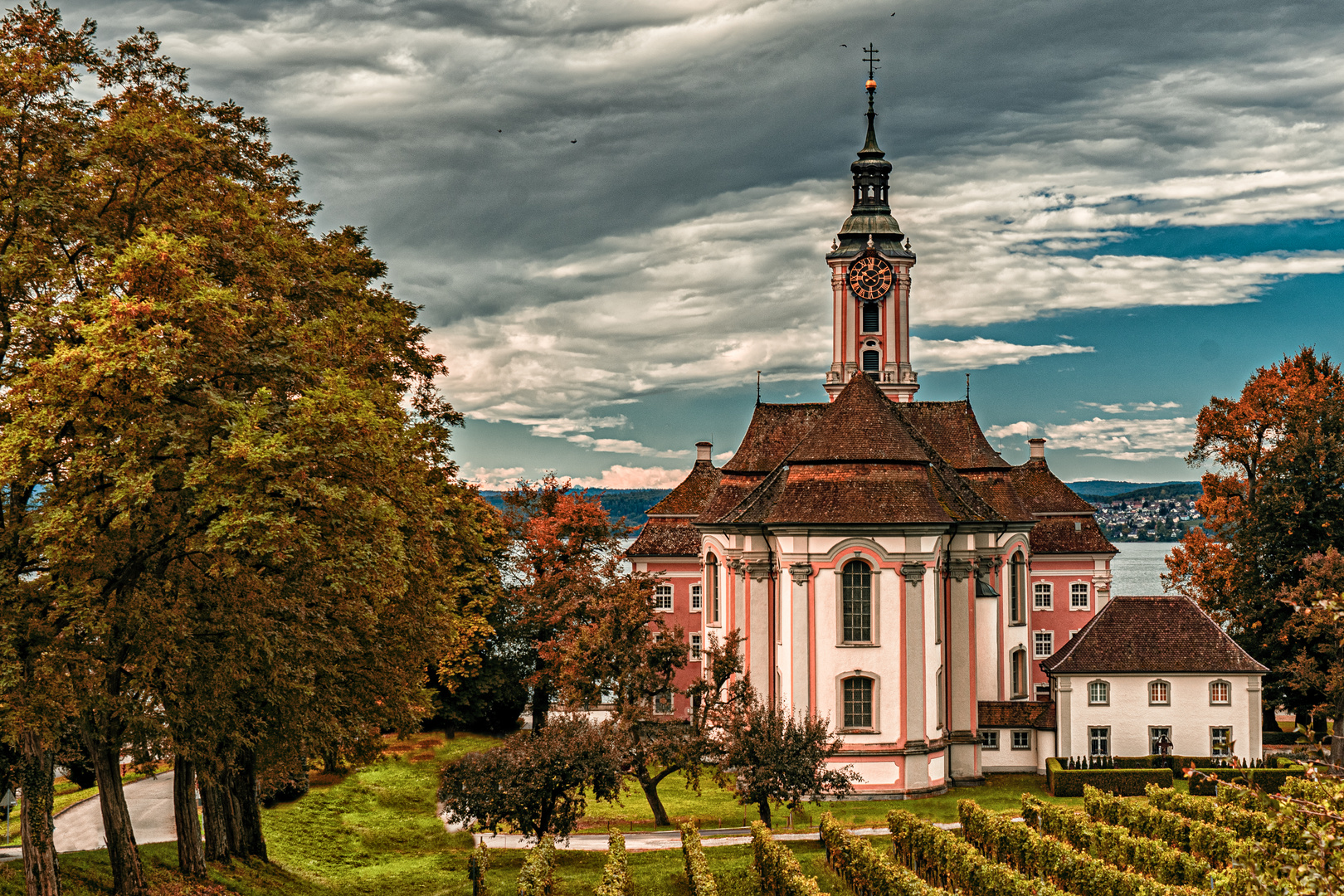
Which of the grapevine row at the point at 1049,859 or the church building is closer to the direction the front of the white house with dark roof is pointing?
the grapevine row

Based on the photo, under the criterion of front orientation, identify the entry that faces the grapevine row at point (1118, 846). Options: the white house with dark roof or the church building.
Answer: the white house with dark roof

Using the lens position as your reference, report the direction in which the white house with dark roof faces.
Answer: facing the viewer

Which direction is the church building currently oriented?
away from the camera

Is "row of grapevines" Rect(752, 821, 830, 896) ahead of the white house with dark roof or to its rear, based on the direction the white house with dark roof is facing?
ahead

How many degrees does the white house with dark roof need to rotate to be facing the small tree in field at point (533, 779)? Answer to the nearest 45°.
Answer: approximately 45° to its right

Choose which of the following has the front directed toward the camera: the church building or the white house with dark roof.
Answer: the white house with dark roof

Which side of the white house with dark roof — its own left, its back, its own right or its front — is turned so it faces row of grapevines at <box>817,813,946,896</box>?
front

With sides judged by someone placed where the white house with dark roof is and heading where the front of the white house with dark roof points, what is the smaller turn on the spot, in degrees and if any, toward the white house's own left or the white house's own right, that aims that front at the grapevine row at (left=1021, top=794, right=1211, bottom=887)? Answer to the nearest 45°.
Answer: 0° — it already faces it

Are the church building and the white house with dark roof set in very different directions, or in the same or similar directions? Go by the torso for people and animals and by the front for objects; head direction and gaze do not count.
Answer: very different directions
